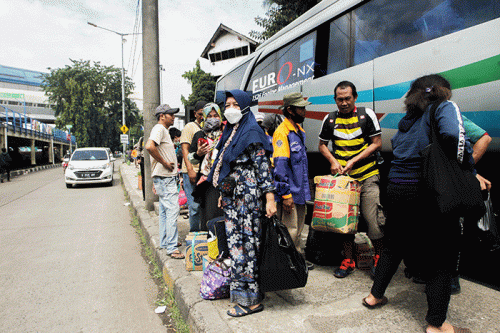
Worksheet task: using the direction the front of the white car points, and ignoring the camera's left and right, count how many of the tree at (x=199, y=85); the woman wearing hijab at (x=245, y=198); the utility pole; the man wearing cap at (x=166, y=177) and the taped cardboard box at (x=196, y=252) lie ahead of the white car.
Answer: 4

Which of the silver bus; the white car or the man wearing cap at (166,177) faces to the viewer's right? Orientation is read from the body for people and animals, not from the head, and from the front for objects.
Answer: the man wearing cap

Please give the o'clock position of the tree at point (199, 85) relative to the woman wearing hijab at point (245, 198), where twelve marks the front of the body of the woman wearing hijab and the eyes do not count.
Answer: The tree is roughly at 4 o'clock from the woman wearing hijab.

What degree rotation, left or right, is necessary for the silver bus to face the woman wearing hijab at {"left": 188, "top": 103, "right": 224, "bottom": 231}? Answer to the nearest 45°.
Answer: approximately 45° to its left

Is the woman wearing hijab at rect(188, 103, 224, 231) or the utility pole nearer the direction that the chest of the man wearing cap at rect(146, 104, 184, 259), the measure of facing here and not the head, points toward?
the woman wearing hijab

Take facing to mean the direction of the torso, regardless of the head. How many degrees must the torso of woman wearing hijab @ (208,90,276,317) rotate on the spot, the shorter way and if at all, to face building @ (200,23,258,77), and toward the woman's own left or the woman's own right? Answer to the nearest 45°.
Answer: approximately 135° to the woman's own right

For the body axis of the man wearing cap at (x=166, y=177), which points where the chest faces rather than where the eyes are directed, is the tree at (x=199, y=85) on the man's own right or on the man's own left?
on the man's own left

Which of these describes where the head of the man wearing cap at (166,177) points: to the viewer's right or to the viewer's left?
to the viewer's right

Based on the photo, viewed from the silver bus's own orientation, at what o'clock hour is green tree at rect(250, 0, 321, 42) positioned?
The green tree is roughly at 1 o'clock from the silver bus.

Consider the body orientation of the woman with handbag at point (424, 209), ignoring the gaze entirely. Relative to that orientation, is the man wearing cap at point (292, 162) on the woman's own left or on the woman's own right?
on the woman's own left
